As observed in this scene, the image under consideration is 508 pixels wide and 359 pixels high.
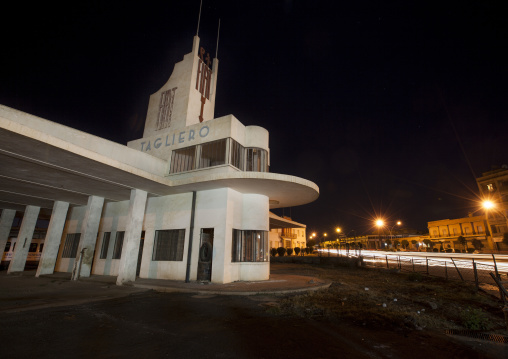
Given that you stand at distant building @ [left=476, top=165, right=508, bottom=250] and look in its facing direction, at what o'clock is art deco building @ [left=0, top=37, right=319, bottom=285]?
The art deco building is roughly at 11 o'clock from the distant building.

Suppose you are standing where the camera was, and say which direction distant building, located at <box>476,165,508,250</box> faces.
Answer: facing the viewer and to the left of the viewer

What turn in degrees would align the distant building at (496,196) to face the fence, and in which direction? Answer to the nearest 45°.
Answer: approximately 45° to its left

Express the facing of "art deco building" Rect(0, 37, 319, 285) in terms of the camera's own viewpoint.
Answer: facing the viewer and to the right of the viewer

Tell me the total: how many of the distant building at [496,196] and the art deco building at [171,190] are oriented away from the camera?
0

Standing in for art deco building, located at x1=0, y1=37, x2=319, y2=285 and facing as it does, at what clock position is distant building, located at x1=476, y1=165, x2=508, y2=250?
The distant building is roughly at 10 o'clock from the art deco building.

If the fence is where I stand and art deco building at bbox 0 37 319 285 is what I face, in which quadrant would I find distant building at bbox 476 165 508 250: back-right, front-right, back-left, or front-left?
back-right

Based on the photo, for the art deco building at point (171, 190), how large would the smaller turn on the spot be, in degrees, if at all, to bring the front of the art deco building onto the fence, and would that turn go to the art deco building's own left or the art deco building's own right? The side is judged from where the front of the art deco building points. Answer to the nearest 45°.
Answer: approximately 45° to the art deco building's own left
